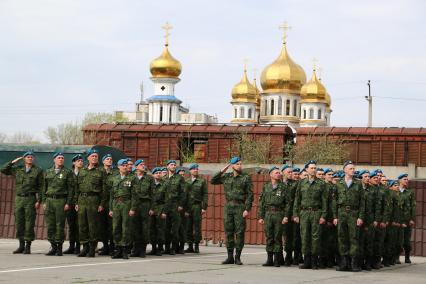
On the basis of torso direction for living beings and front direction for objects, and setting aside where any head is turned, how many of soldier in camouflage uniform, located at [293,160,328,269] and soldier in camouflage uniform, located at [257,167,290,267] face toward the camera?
2

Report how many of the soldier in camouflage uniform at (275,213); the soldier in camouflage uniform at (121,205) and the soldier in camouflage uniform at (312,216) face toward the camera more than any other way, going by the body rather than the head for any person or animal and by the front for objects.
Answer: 3

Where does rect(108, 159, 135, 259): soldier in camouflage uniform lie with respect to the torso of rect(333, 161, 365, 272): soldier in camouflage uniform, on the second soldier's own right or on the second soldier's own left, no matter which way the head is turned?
on the second soldier's own right

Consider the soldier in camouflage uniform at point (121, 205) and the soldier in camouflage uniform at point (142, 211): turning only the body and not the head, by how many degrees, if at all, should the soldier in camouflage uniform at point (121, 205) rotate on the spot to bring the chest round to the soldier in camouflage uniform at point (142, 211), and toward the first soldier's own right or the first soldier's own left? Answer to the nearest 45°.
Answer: approximately 135° to the first soldier's own left

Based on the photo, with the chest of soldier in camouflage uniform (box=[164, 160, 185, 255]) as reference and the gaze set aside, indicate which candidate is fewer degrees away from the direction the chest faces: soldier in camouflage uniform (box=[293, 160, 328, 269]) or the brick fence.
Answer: the soldier in camouflage uniform

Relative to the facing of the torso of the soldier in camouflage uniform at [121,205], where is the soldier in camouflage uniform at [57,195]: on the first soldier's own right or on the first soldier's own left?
on the first soldier's own right

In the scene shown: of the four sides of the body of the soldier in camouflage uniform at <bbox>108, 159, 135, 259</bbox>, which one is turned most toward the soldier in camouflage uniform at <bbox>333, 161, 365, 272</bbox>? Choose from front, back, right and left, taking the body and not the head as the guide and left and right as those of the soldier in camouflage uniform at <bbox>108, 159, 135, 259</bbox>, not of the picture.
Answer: left

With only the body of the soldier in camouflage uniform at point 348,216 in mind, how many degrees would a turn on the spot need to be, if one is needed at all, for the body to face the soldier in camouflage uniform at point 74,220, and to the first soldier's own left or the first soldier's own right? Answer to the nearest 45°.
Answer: approximately 90° to the first soldier's own right

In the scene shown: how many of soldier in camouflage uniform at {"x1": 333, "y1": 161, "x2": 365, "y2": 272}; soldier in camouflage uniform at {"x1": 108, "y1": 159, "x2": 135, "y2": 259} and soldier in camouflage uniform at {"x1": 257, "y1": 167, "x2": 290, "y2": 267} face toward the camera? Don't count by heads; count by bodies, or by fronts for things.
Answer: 3

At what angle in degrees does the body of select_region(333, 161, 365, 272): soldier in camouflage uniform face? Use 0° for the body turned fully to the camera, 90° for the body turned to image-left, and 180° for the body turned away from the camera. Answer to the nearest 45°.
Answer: approximately 0°

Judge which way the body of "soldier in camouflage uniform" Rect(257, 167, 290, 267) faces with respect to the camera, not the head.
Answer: toward the camera

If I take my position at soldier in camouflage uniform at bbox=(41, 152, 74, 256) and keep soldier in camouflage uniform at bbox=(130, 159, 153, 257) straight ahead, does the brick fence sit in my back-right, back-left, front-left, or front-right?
front-left

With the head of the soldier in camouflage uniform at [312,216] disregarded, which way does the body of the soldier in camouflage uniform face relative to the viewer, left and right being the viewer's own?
facing the viewer

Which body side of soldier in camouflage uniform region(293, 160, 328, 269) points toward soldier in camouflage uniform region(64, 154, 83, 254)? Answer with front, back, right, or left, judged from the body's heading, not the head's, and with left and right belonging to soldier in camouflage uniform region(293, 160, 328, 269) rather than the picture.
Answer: right

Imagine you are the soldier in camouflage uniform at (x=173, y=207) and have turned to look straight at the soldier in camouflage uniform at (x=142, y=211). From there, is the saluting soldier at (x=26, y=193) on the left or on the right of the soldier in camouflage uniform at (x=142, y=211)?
right
